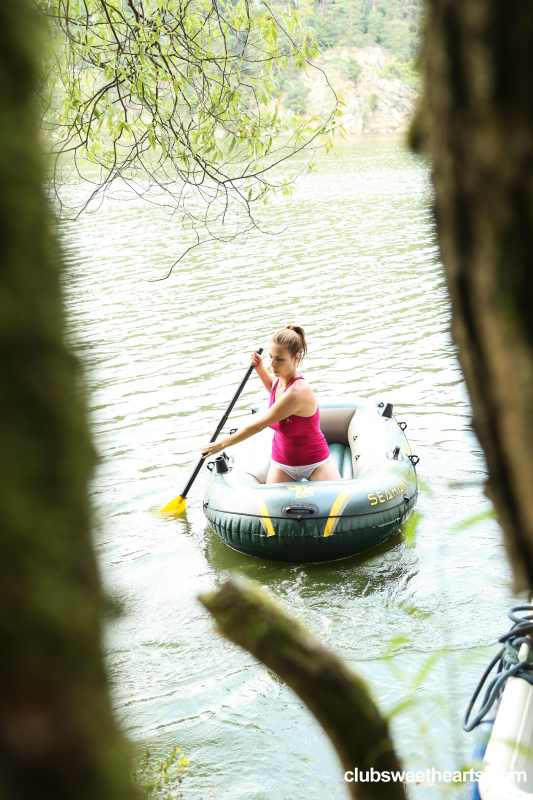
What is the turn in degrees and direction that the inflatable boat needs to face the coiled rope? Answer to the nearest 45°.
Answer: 0° — it already faces it

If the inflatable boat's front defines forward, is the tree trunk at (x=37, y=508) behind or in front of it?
in front

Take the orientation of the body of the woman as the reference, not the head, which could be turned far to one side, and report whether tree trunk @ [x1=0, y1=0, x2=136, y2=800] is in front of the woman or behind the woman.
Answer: in front

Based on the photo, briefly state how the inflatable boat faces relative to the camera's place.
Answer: facing the viewer

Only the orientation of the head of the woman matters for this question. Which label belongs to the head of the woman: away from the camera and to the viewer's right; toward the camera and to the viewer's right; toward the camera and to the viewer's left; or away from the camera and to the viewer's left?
toward the camera and to the viewer's left

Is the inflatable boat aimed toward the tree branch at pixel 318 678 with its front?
yes

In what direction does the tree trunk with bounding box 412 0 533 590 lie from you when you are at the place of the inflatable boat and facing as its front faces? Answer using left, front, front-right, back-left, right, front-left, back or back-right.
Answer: front

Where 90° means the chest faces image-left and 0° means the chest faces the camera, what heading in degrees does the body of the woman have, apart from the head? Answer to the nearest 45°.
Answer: approximately 45°
